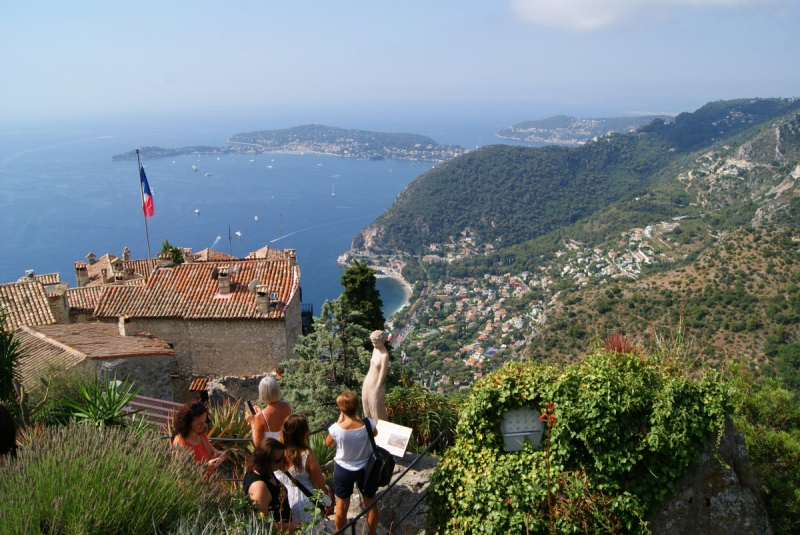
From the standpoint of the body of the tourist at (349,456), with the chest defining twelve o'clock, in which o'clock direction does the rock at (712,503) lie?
The rock is roughly at 3 o'clock from the tourist.

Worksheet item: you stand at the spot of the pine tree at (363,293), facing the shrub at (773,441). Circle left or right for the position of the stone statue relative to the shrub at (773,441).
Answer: right

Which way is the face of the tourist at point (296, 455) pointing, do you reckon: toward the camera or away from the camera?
away from the camera

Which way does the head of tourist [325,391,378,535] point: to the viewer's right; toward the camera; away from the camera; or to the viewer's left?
away from the camera

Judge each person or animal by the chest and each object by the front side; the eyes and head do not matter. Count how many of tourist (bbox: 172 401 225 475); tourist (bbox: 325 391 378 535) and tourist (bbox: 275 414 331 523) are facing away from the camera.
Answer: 2

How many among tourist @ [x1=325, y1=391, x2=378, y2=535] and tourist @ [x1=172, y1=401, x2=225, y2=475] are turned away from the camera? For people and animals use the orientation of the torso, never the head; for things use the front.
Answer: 1

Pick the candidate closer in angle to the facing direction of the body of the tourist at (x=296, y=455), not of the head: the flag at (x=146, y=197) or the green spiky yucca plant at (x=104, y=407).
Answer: the flag

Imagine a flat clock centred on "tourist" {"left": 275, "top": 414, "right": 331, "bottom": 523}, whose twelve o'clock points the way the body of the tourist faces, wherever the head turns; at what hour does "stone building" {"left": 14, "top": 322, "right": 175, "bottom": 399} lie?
The stone building is roughly at 11 o'clock from the tourist.

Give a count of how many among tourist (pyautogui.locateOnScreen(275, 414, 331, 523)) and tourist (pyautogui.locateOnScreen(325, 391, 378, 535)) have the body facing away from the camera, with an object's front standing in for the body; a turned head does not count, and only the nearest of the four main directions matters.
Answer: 2

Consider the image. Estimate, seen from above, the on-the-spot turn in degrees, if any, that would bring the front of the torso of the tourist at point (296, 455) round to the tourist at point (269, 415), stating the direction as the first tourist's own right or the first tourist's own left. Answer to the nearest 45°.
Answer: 0° — they already face them

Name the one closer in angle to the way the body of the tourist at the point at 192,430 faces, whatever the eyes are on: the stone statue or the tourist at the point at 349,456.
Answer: the tourist

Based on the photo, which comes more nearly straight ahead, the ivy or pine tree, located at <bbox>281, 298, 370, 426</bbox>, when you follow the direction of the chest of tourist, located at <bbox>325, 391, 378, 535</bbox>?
the pine tree

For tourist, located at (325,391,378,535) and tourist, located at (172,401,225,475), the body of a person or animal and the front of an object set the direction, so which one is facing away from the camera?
tourist, located at (325,391,378,535)

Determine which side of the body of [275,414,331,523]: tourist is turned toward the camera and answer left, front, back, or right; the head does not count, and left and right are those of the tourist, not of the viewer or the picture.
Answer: back

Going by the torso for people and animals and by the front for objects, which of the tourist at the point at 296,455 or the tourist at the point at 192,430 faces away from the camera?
the tourist at the point at 296,455

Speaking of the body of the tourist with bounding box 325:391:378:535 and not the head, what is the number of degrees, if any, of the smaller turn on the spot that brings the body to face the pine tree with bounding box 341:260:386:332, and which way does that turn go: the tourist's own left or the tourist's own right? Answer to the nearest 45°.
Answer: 0° — they already face it

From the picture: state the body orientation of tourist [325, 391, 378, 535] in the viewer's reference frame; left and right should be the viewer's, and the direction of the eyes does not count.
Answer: facing away from the viewer

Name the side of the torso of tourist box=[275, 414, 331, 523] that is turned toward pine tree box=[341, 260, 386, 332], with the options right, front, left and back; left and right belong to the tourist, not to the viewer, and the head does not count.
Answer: front
